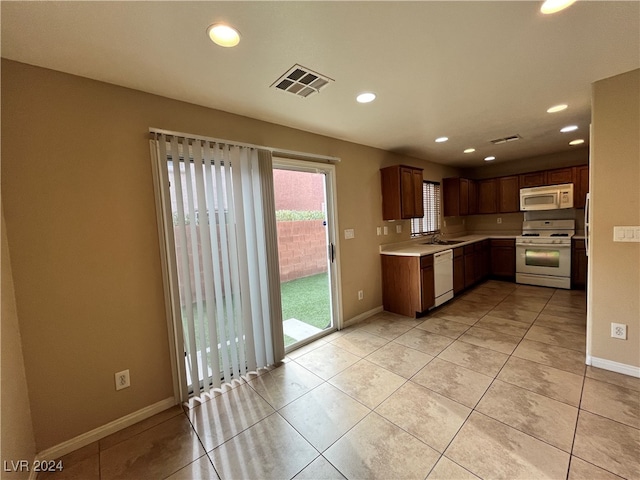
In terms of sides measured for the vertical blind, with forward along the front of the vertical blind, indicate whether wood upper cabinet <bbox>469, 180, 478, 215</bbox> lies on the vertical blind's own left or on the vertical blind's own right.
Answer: on the vertical blind's own left

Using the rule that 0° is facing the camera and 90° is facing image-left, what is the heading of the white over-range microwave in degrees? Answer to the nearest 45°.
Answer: approximately 0°

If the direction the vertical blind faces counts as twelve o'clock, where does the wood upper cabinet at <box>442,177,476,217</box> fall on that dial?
The wood upper cabinet is roughly at 10 o'clock from the vertical blind.

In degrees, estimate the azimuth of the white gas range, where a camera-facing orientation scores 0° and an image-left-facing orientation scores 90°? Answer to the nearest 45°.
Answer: approximately 0°

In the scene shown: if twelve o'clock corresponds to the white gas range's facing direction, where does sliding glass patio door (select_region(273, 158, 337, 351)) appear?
The sliding glass patio door is roughly at 1 o'clock from the white gas range.

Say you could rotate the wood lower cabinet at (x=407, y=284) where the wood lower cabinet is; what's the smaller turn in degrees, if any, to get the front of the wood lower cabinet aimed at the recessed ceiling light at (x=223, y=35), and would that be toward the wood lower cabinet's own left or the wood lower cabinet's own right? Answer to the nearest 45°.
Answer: approximately 45° to the wood lower cabinet's own right

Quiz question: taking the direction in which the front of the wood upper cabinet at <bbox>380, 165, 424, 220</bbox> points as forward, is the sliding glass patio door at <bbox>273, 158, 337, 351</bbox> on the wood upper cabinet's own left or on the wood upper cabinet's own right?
on the wood upper cabinet's own right

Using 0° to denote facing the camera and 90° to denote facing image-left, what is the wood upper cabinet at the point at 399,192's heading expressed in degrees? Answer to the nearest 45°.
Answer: approximately 315°

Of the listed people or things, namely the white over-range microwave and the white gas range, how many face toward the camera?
2

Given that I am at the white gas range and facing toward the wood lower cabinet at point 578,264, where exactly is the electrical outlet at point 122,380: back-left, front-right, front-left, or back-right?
back-right
